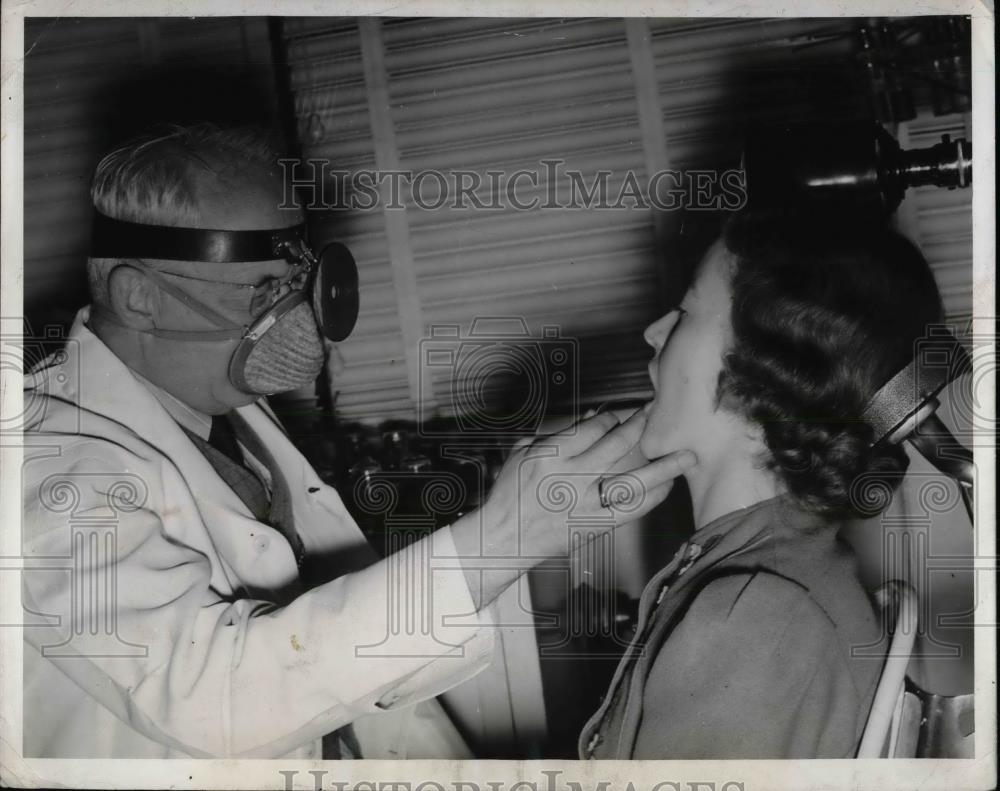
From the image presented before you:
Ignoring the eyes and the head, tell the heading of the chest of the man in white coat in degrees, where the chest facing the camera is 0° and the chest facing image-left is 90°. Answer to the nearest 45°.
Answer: approximately 270°

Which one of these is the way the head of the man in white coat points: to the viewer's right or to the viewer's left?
to the viewer's right
